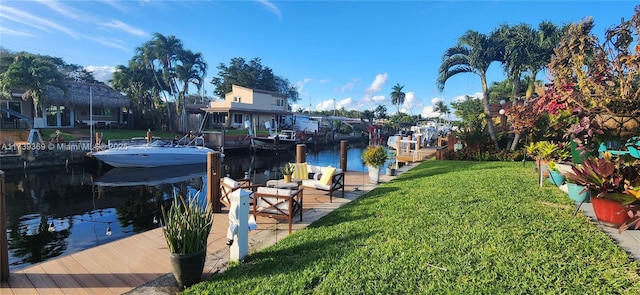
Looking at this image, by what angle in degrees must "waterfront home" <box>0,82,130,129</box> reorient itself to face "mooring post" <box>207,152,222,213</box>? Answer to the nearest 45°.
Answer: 0° — it already faces it

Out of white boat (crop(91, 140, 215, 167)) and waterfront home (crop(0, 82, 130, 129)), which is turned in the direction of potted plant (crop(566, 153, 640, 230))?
the waterfront home

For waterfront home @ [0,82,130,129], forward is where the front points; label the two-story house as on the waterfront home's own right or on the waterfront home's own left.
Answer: on the waterfront home's own left

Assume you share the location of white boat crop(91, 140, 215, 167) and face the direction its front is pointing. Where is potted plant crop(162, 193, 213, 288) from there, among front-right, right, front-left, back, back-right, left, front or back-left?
left

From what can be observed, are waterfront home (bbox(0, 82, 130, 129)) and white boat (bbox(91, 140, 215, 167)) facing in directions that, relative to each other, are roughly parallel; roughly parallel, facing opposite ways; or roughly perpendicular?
roughly perpendicular

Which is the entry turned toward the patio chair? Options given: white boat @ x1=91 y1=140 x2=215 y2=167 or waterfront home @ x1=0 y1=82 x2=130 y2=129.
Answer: the waterfront home

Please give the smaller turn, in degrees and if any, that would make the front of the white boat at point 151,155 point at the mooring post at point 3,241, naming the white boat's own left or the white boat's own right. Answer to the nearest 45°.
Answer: approximately 90° to the white boat's own left

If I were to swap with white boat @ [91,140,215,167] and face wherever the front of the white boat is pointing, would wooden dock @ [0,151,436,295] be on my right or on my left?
on my left

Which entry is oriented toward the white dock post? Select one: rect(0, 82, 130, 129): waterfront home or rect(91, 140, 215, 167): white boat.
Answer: the waterfront home

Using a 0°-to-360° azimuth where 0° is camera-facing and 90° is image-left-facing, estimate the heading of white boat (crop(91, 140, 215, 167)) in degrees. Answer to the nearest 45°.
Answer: approximately 90°

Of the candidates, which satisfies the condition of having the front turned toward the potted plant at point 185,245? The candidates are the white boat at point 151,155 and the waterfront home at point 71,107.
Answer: the waterfront home

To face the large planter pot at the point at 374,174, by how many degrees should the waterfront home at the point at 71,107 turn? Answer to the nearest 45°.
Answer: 0° — it already faces it

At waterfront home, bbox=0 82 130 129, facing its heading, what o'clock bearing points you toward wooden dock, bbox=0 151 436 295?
The wooden dock is roughly at 12 o'clock from the waterfront home.

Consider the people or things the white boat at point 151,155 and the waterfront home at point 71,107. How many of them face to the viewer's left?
1
